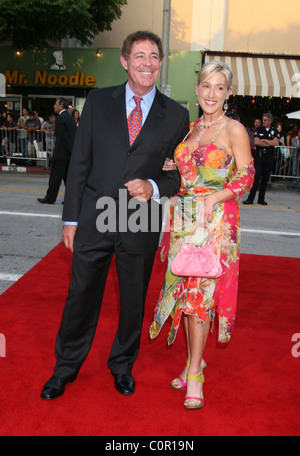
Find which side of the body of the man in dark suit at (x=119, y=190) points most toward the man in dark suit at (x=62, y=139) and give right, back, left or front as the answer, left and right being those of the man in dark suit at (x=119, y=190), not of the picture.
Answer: back

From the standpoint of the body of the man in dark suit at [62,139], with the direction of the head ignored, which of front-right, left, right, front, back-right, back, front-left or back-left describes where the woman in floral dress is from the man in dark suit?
left

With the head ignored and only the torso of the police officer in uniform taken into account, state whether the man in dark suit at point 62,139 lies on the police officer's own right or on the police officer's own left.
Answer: on the police officer's own right

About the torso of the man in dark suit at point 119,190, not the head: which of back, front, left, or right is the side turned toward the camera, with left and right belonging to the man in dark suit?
front

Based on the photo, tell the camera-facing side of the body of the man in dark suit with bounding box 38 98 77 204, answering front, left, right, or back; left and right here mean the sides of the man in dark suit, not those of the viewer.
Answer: left

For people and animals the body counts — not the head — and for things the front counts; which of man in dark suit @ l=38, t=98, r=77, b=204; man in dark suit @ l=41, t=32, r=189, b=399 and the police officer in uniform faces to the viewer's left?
man in dark suit @ l=38, t=98, r=77, b=204

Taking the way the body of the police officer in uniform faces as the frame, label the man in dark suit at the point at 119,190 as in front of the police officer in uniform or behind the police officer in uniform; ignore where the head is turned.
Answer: in front

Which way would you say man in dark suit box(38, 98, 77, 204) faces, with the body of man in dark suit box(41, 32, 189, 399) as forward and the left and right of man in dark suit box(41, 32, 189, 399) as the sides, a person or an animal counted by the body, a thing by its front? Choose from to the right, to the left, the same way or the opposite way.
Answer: to the right

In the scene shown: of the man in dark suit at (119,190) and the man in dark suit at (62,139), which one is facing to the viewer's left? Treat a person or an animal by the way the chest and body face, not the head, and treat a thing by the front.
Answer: the man in dark suit at (62,139)

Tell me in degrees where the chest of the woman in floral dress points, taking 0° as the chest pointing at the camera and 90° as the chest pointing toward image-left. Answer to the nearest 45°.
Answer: approximately 45°

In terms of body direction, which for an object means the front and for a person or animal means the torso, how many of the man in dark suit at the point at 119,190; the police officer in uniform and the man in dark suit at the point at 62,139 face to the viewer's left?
1

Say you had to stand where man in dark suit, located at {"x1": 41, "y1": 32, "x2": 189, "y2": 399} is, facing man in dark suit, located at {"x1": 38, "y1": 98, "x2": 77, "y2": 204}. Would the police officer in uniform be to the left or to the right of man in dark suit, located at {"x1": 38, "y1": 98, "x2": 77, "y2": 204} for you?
right

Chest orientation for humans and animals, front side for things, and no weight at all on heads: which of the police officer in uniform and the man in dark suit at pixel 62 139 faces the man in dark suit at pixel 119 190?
the police officer in uniform

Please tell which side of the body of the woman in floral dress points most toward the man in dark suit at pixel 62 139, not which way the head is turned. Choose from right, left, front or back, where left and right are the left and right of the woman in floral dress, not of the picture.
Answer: right

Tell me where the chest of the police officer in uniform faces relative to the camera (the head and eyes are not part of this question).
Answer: toward the camera
